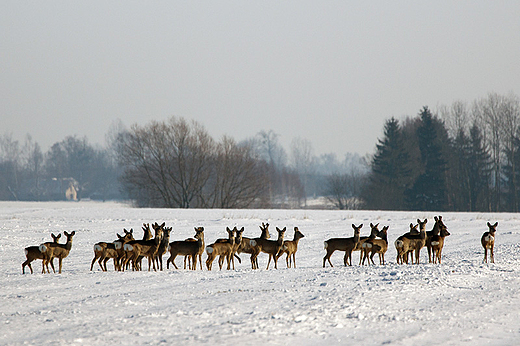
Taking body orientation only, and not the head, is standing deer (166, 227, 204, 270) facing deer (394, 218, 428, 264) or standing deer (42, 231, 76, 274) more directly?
the deer

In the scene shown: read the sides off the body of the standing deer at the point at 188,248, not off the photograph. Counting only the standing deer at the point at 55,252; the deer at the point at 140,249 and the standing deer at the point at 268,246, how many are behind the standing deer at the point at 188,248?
2

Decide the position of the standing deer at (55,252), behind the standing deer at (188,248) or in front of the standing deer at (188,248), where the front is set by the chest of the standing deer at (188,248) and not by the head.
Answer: behind

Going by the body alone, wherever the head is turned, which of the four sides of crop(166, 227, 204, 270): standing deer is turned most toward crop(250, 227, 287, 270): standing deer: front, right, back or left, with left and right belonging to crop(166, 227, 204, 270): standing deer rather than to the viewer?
front

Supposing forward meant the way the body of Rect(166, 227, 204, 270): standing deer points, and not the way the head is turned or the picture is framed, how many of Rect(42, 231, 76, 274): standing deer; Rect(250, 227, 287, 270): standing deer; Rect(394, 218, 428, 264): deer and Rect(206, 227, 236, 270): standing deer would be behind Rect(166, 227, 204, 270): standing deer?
1

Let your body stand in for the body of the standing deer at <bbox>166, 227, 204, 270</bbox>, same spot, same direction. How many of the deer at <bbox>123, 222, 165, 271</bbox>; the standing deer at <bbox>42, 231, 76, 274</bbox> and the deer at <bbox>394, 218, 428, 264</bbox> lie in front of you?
1

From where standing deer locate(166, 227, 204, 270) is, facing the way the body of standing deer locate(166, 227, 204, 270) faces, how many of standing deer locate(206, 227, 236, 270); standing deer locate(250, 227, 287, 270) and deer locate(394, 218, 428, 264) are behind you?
0

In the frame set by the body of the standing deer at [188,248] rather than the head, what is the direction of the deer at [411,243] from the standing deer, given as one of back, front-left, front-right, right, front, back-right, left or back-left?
front

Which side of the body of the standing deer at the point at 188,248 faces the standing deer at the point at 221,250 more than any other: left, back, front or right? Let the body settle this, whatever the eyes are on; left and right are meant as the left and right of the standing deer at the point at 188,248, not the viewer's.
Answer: front

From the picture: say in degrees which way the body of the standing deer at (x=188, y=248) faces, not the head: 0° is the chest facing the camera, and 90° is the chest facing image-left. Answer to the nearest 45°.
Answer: approximately 270°

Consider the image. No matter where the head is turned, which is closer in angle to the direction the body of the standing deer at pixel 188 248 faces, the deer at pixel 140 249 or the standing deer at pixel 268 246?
the standing deer

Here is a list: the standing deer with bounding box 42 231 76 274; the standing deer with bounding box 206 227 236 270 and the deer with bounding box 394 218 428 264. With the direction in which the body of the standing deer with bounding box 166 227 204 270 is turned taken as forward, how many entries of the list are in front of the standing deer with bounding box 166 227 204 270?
2

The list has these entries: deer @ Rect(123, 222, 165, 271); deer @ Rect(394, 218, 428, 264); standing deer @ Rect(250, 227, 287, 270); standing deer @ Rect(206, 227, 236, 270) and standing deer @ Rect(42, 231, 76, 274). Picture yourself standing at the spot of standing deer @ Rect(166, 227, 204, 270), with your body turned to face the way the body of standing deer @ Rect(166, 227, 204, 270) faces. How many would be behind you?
2

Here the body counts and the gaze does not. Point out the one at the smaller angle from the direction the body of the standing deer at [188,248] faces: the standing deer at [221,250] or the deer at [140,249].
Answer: the standing deer

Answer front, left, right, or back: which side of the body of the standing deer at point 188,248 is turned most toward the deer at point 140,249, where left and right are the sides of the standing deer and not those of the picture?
back
